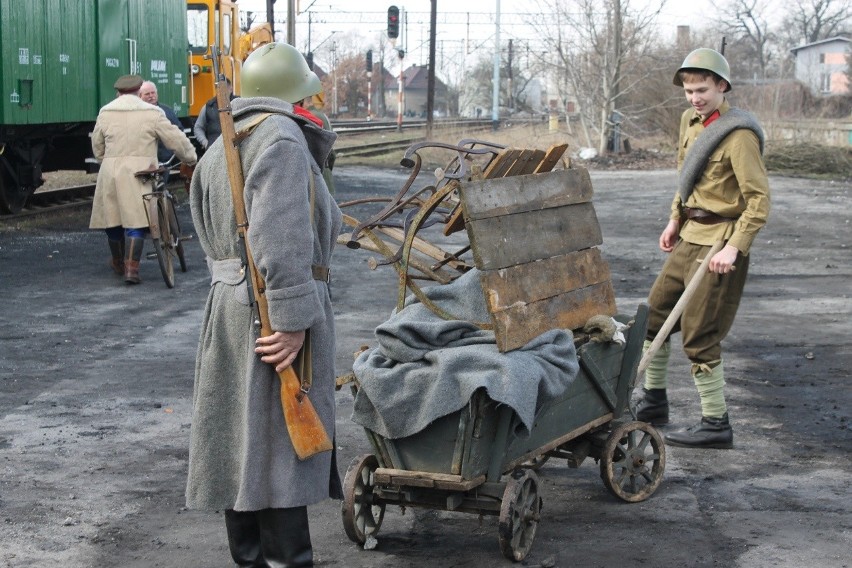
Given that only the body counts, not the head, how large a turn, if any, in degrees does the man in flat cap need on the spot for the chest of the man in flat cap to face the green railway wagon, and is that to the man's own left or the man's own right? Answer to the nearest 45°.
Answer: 0° — they already face it

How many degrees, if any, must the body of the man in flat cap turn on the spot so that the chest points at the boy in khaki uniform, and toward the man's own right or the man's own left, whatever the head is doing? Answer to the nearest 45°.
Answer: approximately 135° to the man's own right

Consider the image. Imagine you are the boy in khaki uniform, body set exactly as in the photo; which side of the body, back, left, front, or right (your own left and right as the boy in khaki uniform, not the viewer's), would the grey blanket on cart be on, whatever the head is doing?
front

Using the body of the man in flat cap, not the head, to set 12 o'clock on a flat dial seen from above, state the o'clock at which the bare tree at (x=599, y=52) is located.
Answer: The bare tree is roughly at 1 o'clock from the man in flat cap.

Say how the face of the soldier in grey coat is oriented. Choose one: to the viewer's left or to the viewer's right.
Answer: to the viewer's right

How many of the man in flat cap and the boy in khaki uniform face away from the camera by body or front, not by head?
1

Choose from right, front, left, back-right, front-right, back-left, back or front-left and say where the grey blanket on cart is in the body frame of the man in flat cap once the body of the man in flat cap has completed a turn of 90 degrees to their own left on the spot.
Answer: left

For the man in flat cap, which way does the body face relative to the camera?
away from the camera

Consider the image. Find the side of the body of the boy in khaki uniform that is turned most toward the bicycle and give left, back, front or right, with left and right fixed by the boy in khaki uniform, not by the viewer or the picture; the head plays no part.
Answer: right

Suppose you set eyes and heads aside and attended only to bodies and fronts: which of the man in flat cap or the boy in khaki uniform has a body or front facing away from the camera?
the man in flat cap

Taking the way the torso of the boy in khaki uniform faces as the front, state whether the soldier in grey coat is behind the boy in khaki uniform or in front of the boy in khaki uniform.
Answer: in front

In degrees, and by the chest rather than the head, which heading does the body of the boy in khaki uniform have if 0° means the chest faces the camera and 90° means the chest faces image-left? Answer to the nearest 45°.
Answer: approximately 45°

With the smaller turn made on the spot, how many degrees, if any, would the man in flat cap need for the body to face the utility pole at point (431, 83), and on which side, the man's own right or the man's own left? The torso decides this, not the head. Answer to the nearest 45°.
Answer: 0° — they already face it

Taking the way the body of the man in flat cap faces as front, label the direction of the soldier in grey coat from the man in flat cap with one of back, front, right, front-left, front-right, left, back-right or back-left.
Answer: back
